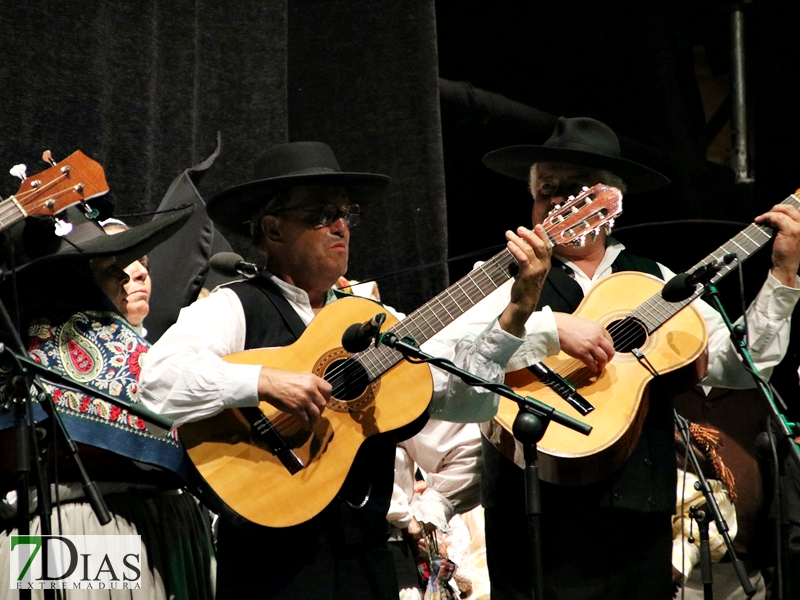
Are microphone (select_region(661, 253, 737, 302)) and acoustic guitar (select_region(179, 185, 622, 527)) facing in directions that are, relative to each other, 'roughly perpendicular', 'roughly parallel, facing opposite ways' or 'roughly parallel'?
roughly perpendicular

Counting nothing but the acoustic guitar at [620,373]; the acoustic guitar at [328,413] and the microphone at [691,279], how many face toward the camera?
2

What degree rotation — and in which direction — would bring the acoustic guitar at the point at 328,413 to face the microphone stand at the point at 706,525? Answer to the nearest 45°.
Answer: approximately 135° to its left

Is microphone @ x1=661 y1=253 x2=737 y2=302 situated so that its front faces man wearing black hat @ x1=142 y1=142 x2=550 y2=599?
yes

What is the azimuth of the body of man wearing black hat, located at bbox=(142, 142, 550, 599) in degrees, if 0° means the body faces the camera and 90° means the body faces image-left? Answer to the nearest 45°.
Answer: approximately 315°

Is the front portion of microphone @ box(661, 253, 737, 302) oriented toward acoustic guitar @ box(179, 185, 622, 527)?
yes

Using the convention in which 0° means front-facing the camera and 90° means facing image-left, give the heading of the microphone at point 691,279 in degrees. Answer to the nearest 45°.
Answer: approximately 90°

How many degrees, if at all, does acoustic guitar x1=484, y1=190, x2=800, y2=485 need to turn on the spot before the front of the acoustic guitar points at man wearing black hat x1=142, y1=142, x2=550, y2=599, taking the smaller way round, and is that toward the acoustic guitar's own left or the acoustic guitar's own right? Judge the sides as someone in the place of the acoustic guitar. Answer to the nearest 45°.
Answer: approximately 45° to the acoustic guitar's own right

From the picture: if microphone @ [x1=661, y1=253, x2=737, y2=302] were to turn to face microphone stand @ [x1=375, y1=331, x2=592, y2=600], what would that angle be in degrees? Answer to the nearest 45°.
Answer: approximately 45° to its left

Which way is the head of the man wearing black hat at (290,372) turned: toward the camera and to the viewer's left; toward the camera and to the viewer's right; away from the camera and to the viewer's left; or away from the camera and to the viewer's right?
toward the camera and to the viewer's right

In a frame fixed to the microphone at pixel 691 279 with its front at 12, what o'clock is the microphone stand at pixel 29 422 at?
The microphone stand is roughly at 11 o'clock from the microphone.
